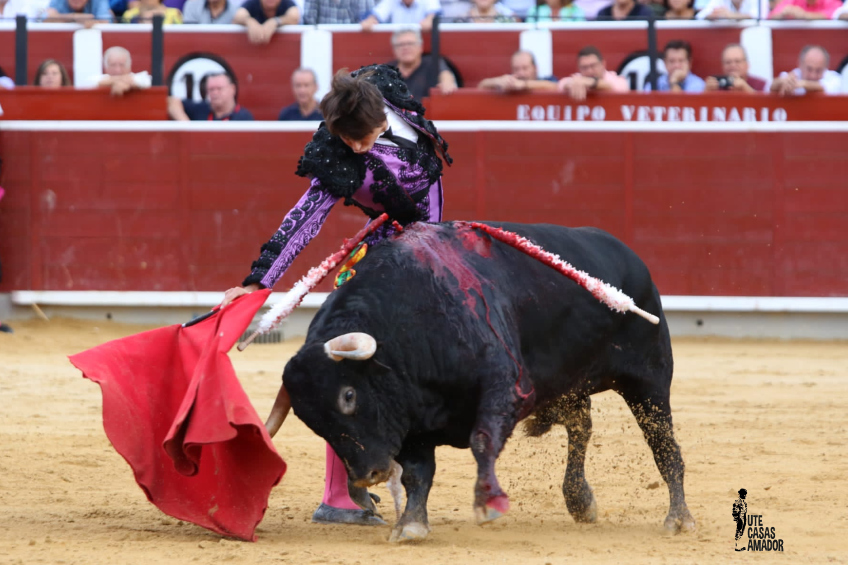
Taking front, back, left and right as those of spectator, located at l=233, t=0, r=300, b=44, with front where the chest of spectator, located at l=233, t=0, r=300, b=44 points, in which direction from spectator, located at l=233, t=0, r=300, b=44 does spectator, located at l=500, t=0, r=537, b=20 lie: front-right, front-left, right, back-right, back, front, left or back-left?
left

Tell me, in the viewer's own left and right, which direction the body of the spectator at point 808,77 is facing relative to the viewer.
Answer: facing the viewer

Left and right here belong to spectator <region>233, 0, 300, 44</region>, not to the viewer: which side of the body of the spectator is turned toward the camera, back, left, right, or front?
front

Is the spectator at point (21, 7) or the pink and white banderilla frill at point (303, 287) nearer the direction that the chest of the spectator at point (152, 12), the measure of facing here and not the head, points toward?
the pink and white banderilla frill

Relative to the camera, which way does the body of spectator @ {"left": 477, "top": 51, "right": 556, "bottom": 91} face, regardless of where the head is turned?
toward the camera

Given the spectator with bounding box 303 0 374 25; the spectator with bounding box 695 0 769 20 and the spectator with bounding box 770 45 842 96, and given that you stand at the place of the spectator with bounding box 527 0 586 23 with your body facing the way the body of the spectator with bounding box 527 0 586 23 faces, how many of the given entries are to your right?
1

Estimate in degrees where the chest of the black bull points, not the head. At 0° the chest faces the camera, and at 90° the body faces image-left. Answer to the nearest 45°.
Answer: approximately 45°

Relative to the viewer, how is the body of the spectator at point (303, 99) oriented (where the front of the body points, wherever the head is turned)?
toward the camera

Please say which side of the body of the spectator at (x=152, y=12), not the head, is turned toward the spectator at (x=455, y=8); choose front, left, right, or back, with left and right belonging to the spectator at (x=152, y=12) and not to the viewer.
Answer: left
